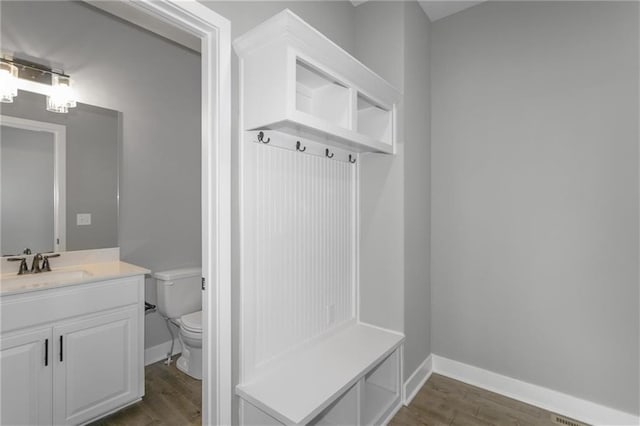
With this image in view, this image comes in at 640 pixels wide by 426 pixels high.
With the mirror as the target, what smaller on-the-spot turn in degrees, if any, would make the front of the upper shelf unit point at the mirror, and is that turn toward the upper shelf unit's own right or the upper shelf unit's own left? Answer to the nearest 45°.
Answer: approximately 135° to the upper shelf unit's own right

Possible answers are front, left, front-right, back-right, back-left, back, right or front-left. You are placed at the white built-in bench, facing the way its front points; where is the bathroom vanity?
back-right

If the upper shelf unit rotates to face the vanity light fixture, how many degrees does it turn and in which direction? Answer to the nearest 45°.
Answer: approximately 135° to its right
